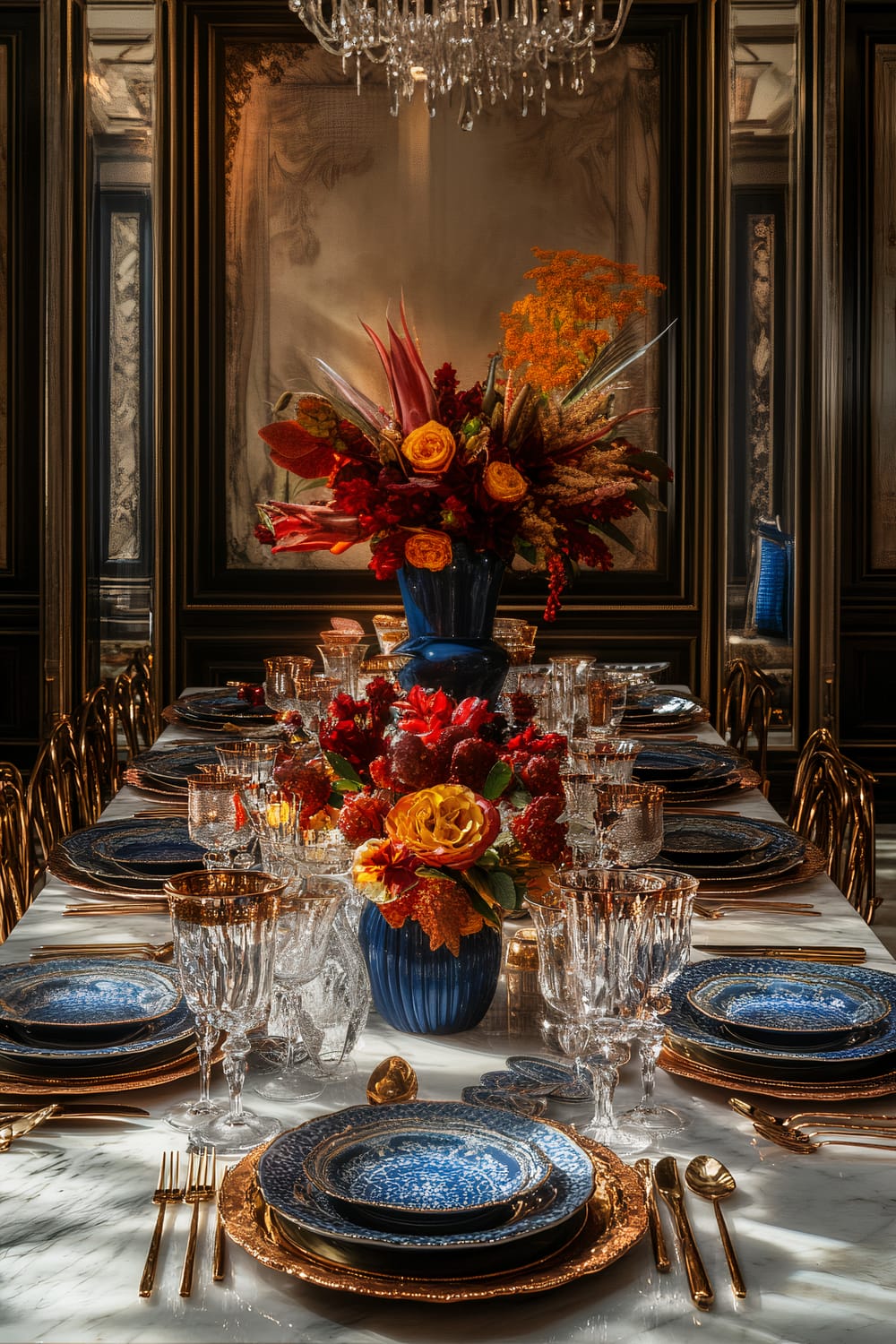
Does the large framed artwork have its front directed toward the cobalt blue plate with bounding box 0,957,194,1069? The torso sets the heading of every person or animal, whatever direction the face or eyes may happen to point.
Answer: yes

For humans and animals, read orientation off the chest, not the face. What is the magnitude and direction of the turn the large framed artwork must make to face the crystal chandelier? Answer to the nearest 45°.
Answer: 0° — it already faces it

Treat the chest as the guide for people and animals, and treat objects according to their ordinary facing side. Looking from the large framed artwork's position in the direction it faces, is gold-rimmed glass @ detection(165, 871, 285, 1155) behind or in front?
in front

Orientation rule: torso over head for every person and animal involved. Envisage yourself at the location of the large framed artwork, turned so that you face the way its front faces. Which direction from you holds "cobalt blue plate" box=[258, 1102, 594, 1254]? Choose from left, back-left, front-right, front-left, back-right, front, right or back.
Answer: front

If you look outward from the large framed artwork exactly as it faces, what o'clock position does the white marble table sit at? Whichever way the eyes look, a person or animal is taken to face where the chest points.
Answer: The white marble table is roughly at 12 o'clock from the large framed artwork.

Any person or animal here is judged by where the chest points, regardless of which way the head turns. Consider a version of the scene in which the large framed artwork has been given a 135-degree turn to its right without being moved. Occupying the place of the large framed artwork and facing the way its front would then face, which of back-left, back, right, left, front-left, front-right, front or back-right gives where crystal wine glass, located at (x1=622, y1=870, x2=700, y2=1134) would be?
back-left

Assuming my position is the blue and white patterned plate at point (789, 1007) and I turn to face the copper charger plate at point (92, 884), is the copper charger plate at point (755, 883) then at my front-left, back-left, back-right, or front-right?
front-right

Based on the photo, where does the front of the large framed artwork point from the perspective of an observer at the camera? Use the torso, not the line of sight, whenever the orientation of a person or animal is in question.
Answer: facing the viewer

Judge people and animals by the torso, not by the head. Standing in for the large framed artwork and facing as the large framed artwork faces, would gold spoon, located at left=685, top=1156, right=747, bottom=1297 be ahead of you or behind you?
ahead

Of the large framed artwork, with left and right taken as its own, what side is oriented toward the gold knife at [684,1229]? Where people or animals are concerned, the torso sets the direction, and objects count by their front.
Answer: front

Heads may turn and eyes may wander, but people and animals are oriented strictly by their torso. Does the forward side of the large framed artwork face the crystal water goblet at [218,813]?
yes

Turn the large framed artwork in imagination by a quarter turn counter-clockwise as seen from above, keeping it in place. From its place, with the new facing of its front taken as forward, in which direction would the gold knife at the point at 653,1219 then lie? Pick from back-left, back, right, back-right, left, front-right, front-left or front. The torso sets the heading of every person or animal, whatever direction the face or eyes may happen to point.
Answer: right

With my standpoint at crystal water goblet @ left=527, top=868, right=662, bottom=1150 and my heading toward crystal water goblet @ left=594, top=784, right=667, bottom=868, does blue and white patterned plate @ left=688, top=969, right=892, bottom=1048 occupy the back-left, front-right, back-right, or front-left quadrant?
front-right

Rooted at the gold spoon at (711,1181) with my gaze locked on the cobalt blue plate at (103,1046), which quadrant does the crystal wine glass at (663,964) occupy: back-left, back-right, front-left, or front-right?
front-right

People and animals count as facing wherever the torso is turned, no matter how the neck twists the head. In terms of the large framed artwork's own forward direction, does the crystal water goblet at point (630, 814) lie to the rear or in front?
in front

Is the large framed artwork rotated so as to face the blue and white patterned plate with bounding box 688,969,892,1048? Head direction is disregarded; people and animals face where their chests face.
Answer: yes
